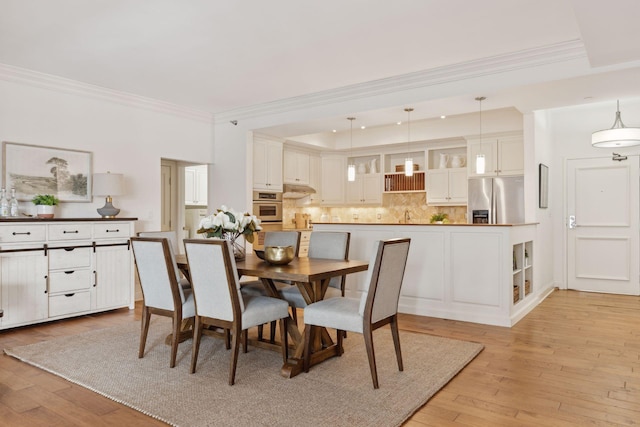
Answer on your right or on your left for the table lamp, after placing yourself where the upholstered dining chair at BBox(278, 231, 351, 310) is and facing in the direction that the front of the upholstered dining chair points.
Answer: on your right

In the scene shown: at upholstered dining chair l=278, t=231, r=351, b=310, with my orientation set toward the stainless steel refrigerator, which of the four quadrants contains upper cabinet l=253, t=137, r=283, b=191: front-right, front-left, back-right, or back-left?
front-left

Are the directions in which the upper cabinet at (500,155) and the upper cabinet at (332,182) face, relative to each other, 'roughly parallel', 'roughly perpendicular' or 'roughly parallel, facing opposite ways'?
roughly parallel

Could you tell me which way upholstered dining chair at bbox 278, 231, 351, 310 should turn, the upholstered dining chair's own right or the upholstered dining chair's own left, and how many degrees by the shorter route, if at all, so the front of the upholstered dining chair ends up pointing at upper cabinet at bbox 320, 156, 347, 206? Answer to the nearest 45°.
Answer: approximately 135° to the upholstered dining chair's own right

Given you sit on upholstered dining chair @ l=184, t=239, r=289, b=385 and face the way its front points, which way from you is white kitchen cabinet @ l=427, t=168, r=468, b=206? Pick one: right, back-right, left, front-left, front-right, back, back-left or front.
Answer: front

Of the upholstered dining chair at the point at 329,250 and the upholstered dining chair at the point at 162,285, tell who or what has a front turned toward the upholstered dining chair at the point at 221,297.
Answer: the upholstered dining chair at the point at 329,250

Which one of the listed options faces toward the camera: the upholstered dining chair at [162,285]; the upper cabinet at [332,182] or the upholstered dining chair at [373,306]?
the upper cabinet

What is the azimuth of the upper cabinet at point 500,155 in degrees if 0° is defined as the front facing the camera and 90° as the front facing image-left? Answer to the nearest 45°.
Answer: approximately 0°

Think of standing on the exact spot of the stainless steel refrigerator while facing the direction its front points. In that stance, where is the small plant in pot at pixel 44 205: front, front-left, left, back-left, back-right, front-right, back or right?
front-right

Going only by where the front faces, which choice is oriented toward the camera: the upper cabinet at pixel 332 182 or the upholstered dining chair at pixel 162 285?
the upper cabinet

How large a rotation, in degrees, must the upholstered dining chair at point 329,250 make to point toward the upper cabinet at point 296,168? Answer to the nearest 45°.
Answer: approximately 135° to its right

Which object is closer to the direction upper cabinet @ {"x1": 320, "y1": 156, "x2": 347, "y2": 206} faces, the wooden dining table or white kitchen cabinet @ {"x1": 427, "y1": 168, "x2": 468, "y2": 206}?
the wooden dining table

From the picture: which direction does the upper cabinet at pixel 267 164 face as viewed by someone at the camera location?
facing the viewer and to the right of the viewer

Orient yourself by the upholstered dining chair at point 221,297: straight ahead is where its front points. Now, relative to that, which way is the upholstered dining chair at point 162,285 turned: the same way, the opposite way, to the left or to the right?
the same way

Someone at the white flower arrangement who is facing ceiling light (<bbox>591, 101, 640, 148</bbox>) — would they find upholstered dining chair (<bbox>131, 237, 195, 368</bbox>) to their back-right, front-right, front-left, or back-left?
back-right

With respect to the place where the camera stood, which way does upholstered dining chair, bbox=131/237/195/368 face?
facing away from the viewer and to the right of the viewer

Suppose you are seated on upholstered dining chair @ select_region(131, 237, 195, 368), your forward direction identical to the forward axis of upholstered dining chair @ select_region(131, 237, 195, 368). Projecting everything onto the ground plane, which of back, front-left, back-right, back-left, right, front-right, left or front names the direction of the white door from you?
front-right

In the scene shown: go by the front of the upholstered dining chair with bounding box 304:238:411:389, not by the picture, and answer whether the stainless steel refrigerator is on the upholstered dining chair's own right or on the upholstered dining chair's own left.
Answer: on the upholstered dining chair's own right

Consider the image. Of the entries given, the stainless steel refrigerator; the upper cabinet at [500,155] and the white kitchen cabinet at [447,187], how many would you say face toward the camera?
3

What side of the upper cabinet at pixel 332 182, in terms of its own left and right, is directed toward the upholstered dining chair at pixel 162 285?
front
